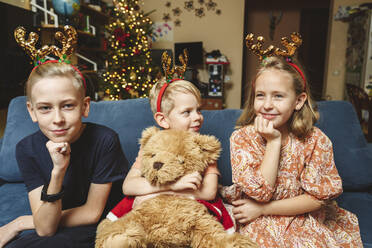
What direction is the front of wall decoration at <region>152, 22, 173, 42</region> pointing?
toward the camera

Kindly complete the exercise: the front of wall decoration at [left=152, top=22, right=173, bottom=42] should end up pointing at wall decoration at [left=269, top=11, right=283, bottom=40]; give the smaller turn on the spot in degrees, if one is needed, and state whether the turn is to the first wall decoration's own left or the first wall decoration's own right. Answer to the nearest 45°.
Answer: approximately 90° to the first wall decoration's own left

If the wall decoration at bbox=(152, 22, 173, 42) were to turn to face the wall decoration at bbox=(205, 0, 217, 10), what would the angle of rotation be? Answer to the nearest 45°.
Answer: approximately 90° to its left

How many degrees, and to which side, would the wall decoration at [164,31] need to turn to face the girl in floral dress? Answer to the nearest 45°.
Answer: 0° — it already faces them

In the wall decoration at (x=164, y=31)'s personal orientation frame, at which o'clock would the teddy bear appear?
The teddy bear is roughly at 12 o'clock from the wall decoration.

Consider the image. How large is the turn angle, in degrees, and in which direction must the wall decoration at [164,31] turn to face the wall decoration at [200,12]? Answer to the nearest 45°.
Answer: approximately 90° to its left

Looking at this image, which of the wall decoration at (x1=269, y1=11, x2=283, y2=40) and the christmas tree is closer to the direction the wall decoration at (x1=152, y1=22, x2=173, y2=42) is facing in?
the christmas tree

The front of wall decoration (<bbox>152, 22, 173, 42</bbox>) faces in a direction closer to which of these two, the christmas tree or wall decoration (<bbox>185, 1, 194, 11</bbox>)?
the christmas tree

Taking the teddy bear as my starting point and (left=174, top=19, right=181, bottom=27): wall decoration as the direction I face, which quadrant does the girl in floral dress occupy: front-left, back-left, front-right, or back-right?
front-right

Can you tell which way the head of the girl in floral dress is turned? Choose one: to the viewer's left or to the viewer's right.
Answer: to the viewer's left

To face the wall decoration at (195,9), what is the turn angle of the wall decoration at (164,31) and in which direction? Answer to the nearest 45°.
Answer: approximately 90° to its left
